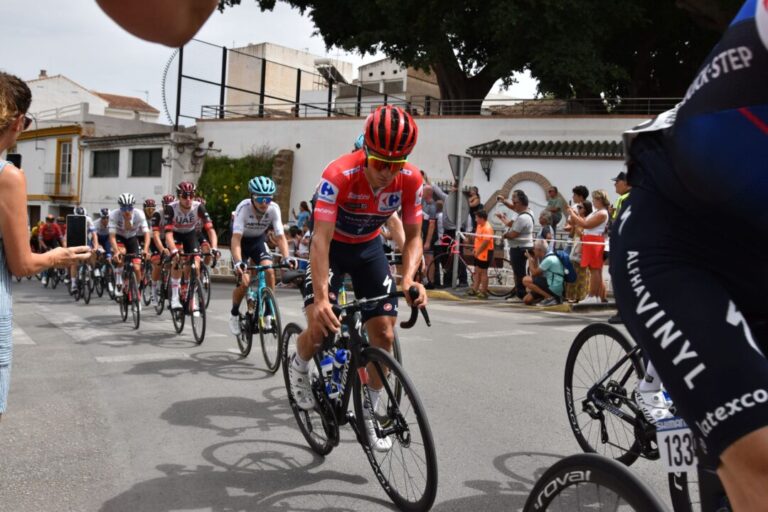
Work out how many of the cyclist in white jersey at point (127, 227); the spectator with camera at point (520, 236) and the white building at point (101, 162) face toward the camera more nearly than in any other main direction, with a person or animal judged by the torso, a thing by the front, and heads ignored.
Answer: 2

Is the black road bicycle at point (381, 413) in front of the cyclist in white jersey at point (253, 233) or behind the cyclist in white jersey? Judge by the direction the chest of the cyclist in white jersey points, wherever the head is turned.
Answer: in front

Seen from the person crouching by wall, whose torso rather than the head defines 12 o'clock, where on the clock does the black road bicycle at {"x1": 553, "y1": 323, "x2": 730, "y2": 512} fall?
The black road bicycle is roughly at 9 o'clock from the person crouching by wall.

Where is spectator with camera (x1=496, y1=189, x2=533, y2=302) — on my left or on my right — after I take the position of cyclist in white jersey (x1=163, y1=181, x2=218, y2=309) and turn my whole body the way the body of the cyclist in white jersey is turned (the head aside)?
on my left

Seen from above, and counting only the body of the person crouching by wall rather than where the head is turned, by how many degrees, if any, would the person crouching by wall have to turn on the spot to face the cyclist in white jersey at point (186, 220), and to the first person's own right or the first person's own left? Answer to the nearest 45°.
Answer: approximately 45° to the first person's own left

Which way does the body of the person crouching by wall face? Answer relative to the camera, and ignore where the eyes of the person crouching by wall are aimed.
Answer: to the viewer's left

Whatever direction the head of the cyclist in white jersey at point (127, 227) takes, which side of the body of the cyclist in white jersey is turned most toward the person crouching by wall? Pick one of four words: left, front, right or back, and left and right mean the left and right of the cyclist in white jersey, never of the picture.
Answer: left

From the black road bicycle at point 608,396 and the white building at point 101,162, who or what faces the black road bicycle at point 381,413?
the white building

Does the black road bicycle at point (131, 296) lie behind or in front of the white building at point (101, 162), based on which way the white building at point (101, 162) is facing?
in front

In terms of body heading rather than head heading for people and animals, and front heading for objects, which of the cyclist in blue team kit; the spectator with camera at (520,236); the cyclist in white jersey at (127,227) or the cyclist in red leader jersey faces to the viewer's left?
the spectator with camera

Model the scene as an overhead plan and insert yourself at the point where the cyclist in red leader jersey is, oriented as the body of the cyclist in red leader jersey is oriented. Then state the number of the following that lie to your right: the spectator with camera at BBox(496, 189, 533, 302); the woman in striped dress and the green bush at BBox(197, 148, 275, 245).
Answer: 1
